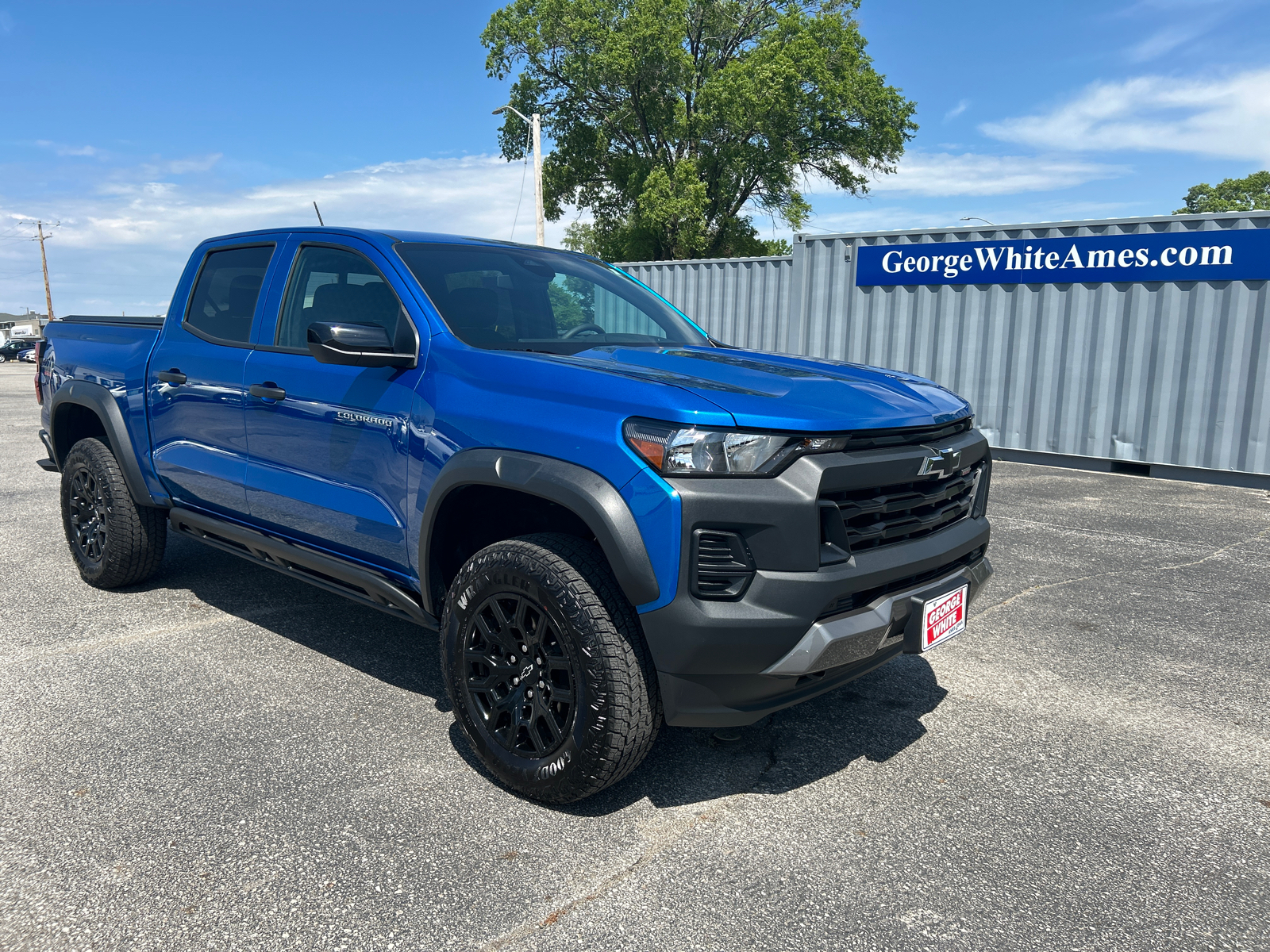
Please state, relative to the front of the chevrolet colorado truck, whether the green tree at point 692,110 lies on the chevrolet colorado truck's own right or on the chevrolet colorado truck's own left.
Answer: on the chevrolet colorado truck's own left

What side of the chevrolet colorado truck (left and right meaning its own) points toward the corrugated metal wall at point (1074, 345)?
left

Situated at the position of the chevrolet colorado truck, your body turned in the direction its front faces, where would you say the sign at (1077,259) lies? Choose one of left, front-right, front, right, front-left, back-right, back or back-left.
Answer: left

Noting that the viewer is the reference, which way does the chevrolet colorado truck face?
facing the viewer and to the right of the viewer

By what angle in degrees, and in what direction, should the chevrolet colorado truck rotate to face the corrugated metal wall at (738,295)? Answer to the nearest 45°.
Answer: approximately 135° to its left

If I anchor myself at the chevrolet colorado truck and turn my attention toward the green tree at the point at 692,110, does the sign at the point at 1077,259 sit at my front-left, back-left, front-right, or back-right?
front-right
